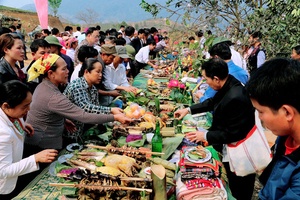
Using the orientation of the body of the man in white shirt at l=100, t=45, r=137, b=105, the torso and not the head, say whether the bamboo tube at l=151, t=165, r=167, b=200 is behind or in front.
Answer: in front

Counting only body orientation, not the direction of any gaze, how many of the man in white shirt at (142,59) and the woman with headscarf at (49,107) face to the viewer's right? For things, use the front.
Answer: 2

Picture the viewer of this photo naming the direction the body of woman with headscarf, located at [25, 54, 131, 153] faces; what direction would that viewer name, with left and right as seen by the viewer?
facing to the right of the viewer

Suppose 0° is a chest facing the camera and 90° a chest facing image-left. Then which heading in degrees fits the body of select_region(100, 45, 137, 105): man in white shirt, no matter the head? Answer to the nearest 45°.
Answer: approximately 315°

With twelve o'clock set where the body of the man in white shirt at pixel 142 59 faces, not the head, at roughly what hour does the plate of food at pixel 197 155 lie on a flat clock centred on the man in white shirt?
The plate of food is roughly at 3 o'clock from the man in white shirt.

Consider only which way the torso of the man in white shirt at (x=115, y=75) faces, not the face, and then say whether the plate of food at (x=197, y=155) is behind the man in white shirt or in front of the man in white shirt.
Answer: in front

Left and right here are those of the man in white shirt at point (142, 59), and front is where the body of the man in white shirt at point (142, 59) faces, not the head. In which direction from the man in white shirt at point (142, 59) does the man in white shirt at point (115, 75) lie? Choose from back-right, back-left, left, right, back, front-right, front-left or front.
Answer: right

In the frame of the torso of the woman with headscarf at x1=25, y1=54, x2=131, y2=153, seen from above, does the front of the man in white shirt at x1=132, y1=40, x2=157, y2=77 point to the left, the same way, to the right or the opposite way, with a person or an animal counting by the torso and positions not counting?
the same way

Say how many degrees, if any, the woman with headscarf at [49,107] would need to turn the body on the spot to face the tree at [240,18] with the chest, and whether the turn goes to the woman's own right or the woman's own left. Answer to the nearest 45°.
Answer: approximately 45° to the woman's own left

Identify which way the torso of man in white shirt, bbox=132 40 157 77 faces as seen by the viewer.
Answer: to the viewer's right

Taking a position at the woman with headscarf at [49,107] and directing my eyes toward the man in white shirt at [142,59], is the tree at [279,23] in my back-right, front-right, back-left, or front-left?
front-right
